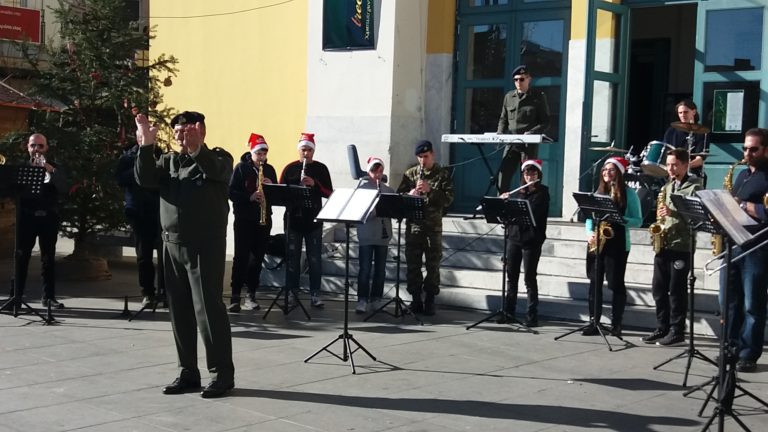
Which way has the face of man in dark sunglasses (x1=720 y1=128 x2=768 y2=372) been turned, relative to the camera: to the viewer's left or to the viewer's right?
to the viewer's left

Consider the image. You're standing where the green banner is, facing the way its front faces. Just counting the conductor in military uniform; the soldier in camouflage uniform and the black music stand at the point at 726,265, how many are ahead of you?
3

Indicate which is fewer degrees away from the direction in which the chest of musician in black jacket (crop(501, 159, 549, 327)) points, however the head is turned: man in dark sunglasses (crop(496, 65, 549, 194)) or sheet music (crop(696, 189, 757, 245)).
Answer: the sheet music

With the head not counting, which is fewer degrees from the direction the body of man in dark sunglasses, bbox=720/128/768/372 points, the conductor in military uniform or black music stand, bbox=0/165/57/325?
the conductor in military uniform

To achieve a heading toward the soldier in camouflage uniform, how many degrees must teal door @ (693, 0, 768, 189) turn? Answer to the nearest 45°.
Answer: approximately 45° to its right

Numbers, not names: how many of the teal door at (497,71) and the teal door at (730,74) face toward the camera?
2

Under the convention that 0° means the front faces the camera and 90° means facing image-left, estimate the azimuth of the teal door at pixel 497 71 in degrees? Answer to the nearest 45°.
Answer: approximately 0°

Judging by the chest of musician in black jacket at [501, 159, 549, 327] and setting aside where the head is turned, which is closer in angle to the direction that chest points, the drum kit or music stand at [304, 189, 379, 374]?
the music stand

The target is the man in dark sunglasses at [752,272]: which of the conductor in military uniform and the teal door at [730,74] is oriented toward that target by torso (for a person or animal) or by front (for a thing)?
the teal door
